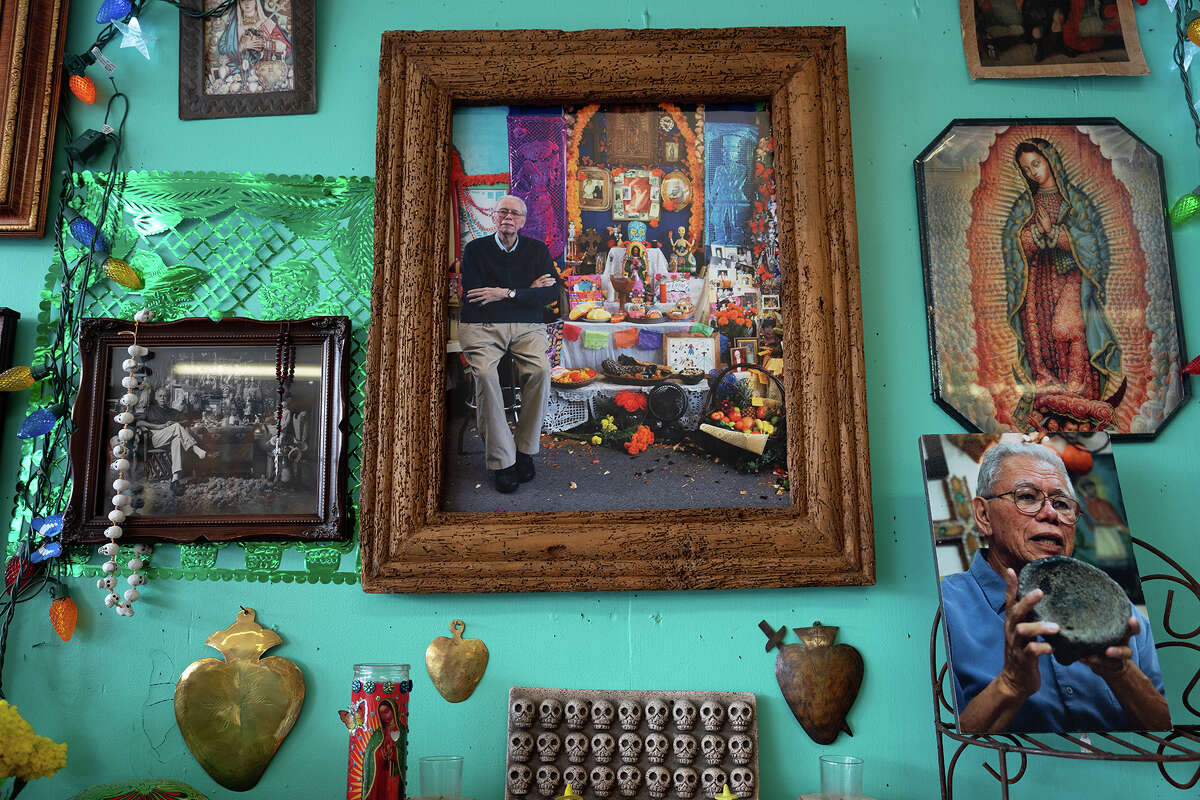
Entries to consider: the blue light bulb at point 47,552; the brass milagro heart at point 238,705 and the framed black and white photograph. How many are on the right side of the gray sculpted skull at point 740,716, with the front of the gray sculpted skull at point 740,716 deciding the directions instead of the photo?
3

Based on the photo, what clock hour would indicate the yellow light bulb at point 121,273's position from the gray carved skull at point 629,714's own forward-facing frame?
The yellow light bulb is roughly at 3 o'clock from the gray carved skull.

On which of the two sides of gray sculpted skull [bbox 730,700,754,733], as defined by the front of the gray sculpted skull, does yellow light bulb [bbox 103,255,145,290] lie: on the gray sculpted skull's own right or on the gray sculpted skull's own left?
on the gray sculpted skull's own right

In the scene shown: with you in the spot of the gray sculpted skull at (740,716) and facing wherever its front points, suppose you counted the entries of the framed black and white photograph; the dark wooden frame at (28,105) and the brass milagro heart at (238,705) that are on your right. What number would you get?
3

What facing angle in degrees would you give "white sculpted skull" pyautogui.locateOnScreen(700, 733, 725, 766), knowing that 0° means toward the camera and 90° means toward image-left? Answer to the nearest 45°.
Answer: approximately 0°

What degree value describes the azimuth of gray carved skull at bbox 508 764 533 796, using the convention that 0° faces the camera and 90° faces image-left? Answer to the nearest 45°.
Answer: approximately 0°

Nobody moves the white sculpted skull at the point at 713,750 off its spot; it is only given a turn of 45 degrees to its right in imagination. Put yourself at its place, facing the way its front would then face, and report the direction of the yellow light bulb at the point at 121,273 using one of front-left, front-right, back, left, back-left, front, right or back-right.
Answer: front-right
